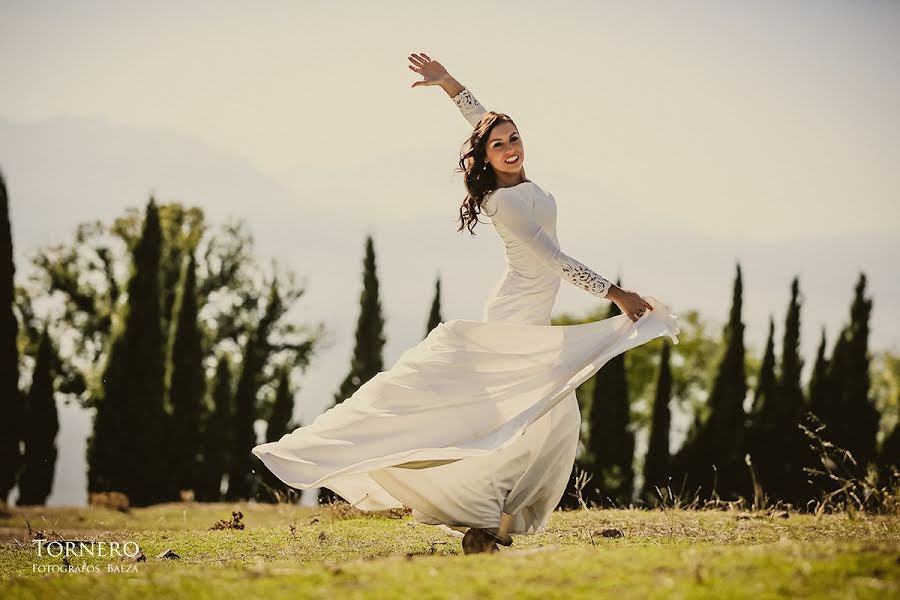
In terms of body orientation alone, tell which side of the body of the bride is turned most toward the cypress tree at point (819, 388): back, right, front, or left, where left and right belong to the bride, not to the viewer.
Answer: left

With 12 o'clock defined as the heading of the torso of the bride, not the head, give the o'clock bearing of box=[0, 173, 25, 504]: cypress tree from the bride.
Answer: The cypress tree is roughly at 8 o'clock from the bride.

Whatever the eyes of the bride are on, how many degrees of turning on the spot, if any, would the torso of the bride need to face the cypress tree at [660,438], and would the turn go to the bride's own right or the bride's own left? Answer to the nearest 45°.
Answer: approximately 90° to the bride's own left

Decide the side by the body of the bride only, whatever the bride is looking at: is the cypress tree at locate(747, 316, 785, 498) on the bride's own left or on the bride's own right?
on the bride's own left

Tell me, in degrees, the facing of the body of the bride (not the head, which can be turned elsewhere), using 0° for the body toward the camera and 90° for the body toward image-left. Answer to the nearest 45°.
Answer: approximately 270°
